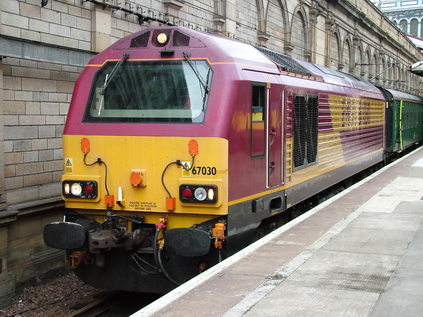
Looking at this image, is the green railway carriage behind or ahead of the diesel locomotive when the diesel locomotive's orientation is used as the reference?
behind

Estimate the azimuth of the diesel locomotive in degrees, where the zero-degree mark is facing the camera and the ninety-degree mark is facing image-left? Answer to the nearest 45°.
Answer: approximately 45°
